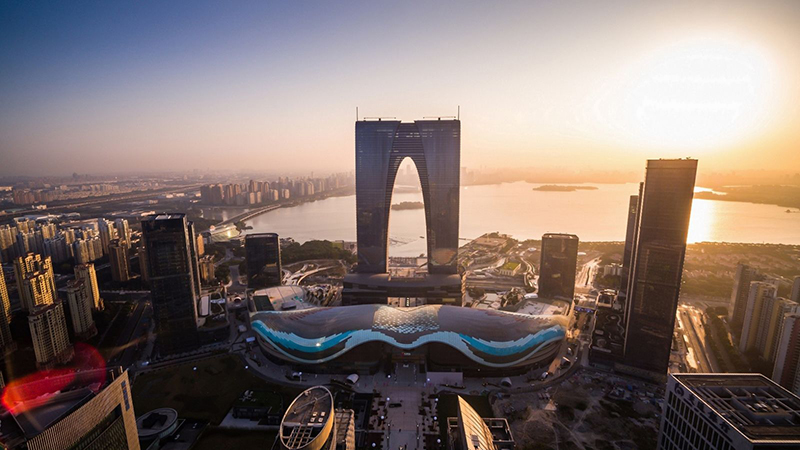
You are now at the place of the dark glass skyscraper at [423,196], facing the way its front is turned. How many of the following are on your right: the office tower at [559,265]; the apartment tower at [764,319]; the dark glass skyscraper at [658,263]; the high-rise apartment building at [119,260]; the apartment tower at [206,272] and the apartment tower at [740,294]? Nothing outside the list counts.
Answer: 2

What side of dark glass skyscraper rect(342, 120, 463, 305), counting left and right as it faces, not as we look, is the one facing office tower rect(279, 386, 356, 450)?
front

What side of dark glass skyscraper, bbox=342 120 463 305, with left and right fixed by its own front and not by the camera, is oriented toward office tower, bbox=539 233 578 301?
left

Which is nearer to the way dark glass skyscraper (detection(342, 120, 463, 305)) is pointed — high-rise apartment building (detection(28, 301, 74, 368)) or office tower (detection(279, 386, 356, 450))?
the office tower

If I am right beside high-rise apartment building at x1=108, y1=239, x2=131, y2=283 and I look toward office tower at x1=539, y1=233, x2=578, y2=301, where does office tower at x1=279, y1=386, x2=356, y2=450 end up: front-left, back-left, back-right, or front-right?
front-right

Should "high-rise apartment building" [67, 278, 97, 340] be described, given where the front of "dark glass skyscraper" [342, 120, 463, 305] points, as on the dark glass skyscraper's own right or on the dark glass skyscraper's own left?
on the dark glass skyscraper's own right

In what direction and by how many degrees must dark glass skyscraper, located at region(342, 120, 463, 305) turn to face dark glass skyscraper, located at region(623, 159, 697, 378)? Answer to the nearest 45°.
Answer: approximately 45° to its left

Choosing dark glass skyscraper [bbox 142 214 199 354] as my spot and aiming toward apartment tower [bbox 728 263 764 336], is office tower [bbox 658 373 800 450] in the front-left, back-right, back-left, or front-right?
front-right

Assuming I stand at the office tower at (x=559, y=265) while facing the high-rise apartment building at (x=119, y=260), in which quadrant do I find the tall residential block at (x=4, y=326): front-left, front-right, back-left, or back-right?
front-left

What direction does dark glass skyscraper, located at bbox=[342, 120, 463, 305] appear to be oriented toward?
toward the camera

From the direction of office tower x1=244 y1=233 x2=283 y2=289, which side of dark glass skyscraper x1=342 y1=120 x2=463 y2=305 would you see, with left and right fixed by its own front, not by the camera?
right

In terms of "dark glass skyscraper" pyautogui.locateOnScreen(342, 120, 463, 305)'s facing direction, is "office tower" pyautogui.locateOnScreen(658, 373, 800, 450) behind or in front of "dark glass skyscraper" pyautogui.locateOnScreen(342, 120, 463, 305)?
in front

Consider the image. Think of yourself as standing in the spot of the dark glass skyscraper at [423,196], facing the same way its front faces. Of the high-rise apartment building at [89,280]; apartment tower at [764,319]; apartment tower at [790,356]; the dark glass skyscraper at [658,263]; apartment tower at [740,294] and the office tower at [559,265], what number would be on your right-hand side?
1

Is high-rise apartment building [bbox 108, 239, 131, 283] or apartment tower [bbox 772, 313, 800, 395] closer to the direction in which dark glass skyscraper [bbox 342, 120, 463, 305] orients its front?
the apartment tower

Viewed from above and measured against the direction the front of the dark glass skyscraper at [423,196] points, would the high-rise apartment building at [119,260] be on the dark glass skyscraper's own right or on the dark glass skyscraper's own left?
on the dark glass skyscraper's own right

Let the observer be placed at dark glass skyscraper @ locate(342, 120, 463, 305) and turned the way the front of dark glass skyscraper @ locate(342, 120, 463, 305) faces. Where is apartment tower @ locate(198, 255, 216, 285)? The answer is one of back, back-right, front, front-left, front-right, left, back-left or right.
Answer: right

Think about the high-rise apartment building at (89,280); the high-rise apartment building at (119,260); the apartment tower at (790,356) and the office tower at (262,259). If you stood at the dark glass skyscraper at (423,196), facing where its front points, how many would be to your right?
3

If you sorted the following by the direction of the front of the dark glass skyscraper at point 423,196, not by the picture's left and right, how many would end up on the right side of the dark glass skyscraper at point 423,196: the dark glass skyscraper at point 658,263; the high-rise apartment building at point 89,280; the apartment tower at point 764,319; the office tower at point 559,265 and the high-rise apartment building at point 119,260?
2

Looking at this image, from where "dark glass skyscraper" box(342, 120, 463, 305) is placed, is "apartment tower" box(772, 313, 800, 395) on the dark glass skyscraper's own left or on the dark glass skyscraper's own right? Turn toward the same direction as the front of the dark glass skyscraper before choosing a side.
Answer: on the dark glass skyscraper's own left

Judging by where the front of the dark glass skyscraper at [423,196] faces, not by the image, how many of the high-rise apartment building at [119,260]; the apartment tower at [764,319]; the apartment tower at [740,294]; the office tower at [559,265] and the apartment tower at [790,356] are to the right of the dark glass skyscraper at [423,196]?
1
